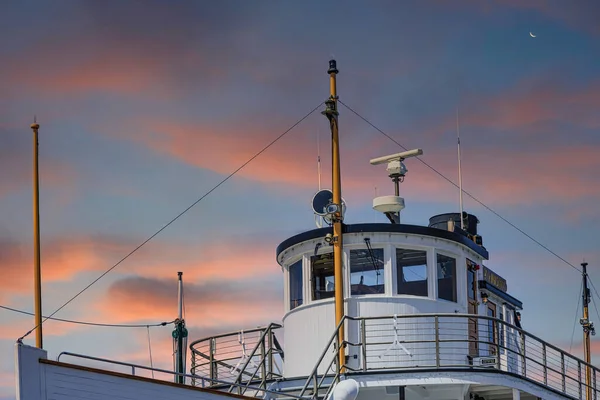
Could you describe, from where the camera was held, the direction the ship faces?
facing the viewer and to the left of the viewer
